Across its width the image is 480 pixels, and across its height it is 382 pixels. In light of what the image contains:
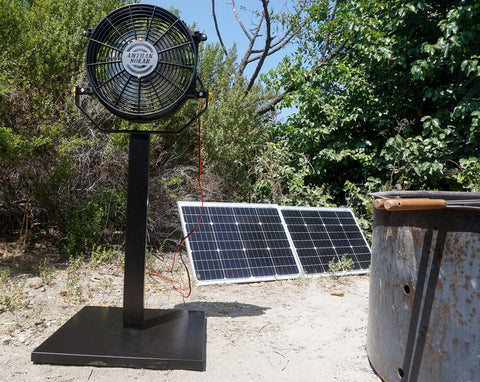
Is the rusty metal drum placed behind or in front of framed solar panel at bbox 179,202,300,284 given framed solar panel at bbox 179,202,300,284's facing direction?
in front

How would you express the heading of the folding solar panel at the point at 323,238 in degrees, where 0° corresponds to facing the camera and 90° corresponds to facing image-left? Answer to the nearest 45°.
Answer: approximately 315°

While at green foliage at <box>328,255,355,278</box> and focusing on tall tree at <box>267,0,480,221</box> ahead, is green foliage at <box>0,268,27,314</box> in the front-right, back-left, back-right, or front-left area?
back-left

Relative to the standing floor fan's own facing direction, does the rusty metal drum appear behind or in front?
in front

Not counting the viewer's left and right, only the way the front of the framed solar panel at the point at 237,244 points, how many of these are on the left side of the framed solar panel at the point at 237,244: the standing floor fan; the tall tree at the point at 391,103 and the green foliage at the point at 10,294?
1

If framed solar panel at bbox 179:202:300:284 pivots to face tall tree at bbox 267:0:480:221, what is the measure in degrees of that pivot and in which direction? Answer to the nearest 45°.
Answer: approximately 90° to its left

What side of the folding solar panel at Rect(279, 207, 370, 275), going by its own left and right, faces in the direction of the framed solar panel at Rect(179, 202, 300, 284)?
right

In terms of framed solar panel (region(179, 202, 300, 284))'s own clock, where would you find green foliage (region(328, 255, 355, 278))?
The green foliage is roughly at 10 o'clock from the framed solar panel.

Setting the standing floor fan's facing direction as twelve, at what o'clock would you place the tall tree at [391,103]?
The tall tree is roughly at 8 o'clock from the standing floor fan.

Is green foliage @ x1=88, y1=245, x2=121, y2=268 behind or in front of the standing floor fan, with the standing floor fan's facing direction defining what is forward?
behind

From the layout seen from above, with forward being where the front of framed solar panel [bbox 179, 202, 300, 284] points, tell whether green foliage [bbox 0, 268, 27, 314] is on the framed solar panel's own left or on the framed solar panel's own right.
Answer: on the framed solar panel's own right
